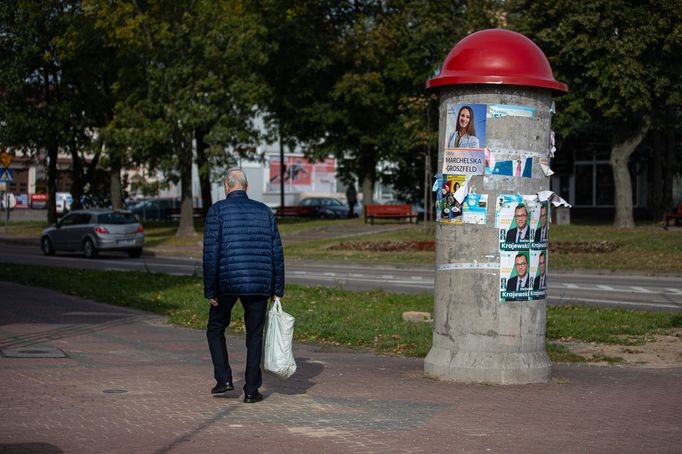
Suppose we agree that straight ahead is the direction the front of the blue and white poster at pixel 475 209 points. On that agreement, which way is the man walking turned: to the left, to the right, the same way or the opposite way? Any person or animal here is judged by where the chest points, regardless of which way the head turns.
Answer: the opposite way

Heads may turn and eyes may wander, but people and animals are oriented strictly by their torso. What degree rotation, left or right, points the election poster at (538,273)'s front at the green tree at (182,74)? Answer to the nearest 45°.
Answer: approximately 180°

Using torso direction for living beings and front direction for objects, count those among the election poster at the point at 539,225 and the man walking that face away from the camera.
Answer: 1

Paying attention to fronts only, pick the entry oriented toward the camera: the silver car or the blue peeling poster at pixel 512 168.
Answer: the blue peeling poster

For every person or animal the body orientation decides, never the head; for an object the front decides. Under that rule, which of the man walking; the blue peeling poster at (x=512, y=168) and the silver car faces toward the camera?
the blue peeling poster

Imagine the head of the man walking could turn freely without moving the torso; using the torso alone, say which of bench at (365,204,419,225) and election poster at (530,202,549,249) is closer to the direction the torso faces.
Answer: the bench

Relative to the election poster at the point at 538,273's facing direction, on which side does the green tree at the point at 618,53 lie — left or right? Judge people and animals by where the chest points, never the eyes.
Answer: on its left

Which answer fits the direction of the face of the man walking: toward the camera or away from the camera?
away from the camera

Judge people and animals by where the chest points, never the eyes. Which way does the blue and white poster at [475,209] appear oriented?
toward the camera

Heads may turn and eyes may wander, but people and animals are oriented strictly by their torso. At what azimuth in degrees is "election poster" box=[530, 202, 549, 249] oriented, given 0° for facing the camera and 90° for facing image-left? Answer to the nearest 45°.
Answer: approximately 315°

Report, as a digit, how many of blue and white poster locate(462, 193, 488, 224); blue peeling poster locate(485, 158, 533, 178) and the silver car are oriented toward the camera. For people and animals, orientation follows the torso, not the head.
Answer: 2

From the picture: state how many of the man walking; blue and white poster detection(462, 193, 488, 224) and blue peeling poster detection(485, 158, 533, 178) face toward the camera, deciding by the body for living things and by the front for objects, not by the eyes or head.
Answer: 2

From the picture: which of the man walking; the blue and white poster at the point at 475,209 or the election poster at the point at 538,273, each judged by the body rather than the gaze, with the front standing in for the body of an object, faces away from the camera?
the man walking

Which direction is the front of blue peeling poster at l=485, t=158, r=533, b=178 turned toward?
toward the camera
